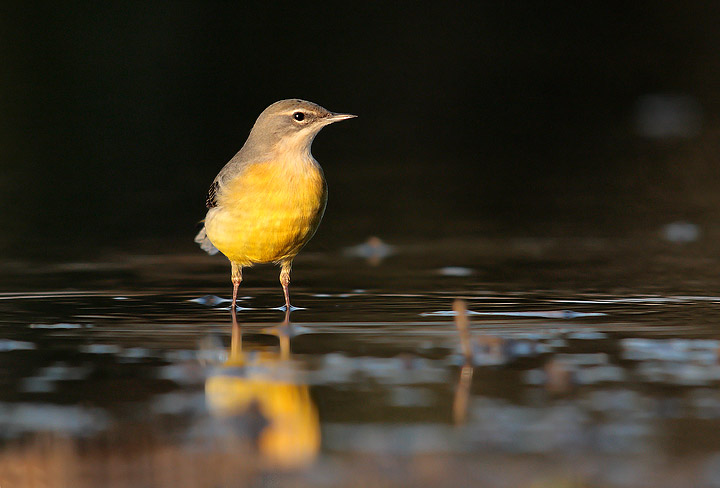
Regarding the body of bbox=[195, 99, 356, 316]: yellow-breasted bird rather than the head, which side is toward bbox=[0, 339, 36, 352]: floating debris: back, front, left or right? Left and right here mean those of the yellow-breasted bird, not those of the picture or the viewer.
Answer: right

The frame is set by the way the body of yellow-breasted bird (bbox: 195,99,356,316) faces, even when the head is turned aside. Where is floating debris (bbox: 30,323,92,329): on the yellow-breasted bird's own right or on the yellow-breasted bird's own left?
on the yellow-breasted bird's own right

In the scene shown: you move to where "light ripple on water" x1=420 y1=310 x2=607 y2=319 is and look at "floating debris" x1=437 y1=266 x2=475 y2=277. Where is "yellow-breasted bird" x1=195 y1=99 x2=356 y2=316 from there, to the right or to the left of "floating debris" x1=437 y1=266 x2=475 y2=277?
left

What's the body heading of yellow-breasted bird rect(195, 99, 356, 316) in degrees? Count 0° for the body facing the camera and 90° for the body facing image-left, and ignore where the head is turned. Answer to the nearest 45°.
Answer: approximately 315°

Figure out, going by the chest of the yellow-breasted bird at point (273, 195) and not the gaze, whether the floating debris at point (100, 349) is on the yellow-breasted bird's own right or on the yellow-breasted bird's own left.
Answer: on the yellow-breasted bird's own right

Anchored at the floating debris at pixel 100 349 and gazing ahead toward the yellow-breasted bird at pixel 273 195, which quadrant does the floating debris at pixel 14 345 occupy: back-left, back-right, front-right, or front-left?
back-left

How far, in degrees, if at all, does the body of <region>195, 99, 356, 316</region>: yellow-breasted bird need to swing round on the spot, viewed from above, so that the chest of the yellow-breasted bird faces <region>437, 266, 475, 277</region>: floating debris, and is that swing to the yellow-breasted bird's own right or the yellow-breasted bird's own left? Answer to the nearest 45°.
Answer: approximately 90° to the yellow-breasted bird's own left
